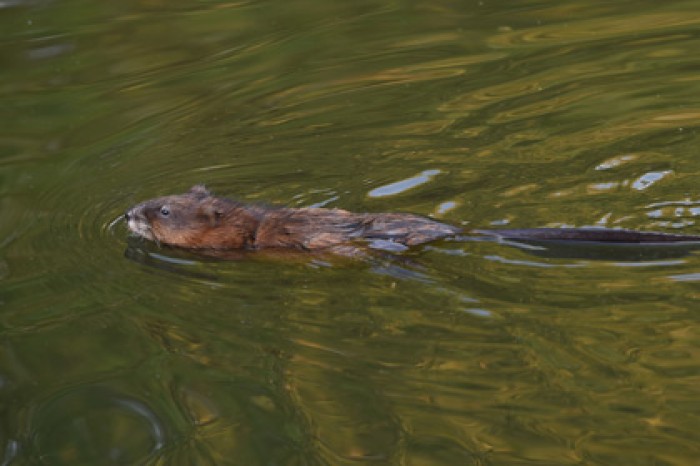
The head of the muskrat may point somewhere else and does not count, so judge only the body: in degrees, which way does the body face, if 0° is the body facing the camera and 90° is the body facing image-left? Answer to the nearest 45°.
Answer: approximately 90°
